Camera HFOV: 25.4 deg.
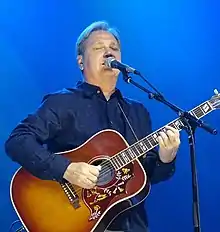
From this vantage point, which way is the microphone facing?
to the viewer's left

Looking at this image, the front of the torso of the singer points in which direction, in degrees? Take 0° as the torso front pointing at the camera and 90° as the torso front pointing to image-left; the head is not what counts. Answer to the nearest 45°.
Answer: approximately 315°

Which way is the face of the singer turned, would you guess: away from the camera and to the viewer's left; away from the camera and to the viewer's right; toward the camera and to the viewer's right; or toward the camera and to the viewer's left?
toward the camera and to the viewer's right
